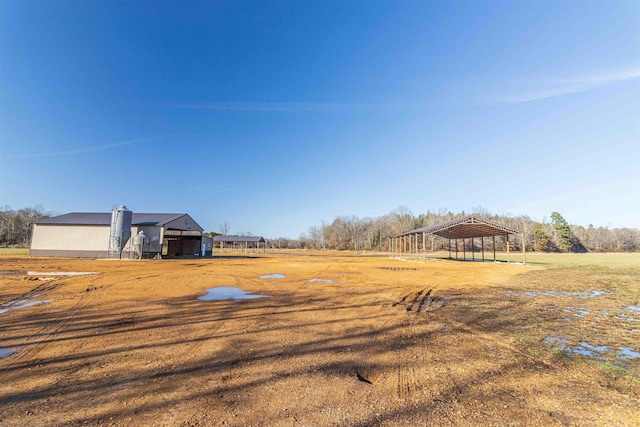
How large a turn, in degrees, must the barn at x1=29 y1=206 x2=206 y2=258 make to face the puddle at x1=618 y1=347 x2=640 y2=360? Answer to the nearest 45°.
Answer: approximately 45° to its right

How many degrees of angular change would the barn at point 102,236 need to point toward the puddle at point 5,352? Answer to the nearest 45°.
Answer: approximately 45° to its right

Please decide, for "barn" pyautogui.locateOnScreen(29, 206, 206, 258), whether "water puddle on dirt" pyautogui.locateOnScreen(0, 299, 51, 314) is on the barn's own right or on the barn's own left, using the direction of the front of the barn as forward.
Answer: on the barn's own right

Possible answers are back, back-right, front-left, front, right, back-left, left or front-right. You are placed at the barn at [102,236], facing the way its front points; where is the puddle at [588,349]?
front-right

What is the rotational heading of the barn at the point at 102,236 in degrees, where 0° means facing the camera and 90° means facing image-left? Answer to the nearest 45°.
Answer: approximately 315°

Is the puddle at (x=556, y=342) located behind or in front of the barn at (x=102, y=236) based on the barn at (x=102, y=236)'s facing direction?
in front

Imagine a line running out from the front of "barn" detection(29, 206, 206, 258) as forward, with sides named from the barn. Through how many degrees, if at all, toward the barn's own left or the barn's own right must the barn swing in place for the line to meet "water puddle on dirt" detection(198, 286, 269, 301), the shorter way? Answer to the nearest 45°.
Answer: approximately 45° to the barn's own right

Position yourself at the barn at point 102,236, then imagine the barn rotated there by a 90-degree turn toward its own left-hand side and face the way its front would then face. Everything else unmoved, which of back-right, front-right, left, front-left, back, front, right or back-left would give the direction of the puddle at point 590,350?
back-right

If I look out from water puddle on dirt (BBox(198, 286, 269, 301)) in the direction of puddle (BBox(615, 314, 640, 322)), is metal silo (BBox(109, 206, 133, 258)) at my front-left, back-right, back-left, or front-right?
back-left
